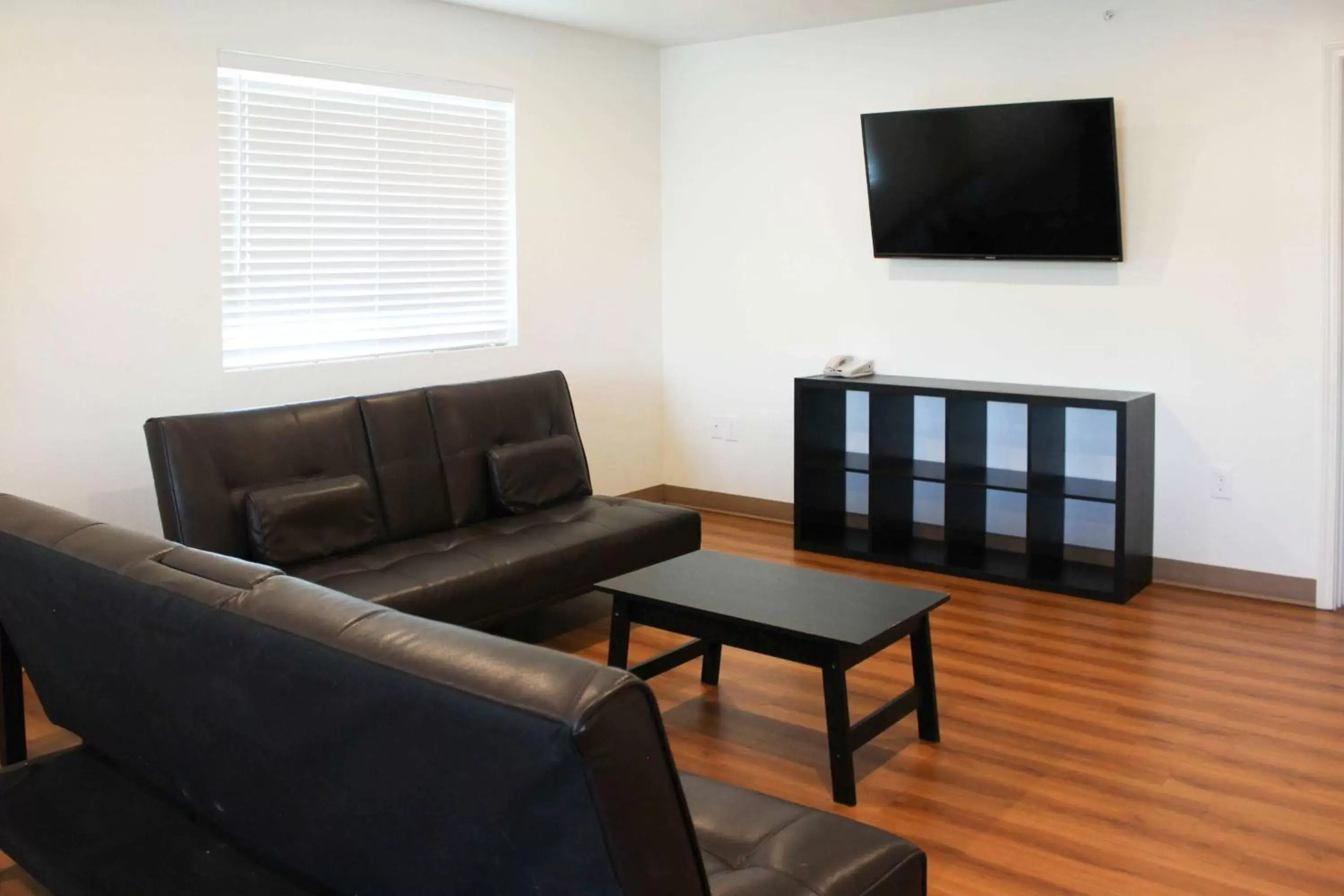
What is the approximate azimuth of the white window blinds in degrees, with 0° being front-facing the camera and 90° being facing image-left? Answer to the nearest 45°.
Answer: approximately 315°

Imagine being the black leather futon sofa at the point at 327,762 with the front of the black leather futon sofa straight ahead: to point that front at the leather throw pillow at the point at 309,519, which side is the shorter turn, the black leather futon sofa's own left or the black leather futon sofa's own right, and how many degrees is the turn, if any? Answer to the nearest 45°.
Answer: approximately 45° to the black leather futon sofa's own left

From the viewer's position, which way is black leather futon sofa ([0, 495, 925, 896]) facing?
facing away from the viewer and to the right of the viewer

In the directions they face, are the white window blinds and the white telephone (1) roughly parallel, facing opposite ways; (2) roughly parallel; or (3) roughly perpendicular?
roughly perpendicular

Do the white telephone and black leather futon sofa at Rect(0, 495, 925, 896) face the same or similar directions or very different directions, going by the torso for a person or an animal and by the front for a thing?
very different directions

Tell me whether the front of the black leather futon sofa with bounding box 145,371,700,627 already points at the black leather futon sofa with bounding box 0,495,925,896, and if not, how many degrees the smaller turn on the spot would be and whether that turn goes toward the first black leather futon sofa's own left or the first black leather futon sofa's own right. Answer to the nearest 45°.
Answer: approximately 45° to the first black leather futon sofa's own right

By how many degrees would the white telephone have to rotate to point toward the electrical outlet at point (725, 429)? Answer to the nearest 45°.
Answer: approximately 90° to its right

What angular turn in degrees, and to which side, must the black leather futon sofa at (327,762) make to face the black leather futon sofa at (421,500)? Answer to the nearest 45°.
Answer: approximately 45° to its left

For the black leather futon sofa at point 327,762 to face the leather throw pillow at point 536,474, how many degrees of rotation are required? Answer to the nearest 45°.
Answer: approximately 45° to its left

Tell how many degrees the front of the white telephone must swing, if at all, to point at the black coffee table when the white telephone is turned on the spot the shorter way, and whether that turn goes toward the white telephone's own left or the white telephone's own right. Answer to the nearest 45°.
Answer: approximately 45° to the white telephone's own left

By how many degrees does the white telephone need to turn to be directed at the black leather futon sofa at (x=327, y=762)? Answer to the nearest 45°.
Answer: approximately 45° to its left

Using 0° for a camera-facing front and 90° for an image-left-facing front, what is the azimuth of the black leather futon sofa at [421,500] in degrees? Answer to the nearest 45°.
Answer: approximately 315°
